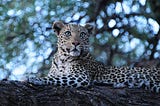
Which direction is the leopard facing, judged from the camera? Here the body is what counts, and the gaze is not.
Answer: to the viewer's left
